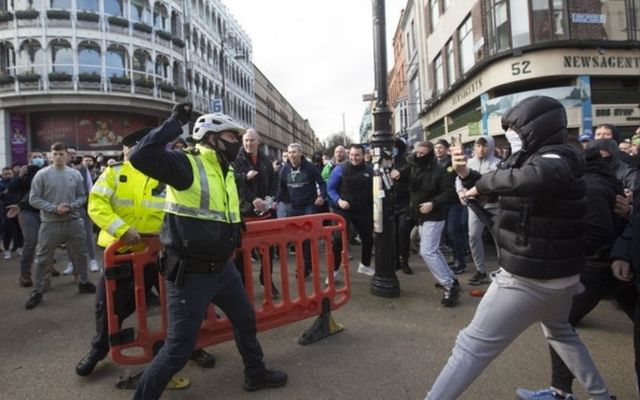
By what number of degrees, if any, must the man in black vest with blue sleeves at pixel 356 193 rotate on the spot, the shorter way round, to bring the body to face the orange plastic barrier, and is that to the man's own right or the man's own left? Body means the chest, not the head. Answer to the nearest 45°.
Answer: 0° — they already face it

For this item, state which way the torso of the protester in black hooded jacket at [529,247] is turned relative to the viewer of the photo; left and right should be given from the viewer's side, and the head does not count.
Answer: facing to the left of the viewer

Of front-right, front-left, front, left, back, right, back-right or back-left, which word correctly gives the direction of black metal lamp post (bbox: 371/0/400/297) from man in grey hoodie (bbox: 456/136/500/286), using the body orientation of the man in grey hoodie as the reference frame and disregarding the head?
front

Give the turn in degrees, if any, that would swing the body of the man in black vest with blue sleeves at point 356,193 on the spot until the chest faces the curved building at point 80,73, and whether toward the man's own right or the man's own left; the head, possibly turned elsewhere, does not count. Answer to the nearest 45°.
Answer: approximately 135° to the man's own right

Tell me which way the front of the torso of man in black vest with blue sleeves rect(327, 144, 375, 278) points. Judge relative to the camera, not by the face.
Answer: toward the camera

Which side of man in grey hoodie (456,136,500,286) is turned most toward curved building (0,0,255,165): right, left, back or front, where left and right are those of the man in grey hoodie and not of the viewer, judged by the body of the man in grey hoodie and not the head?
right

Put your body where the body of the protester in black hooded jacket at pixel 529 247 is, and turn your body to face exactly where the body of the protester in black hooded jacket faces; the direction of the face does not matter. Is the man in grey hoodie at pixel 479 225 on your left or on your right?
on your right

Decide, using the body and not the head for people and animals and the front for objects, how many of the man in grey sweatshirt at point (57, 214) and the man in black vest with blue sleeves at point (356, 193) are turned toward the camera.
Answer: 2

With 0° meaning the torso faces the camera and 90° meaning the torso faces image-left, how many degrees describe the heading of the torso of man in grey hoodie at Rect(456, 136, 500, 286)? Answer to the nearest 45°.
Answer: approximately 45°

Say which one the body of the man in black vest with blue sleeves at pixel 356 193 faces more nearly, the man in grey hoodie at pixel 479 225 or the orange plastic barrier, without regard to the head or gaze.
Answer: the orange plastic barrier

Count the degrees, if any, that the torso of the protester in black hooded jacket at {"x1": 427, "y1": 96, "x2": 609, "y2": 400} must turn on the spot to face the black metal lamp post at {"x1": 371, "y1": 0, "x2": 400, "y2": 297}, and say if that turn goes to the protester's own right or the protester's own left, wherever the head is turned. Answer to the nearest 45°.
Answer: approximately 45° to the protester's own right

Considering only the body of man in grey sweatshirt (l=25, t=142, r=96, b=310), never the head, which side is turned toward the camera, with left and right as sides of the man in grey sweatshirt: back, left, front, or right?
front

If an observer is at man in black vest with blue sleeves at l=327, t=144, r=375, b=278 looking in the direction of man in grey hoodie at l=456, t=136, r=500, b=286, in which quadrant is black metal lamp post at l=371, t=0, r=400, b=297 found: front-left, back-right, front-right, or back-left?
front-right

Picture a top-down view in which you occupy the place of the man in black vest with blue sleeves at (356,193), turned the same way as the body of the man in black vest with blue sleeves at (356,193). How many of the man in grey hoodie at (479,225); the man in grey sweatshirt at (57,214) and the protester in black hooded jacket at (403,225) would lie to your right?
1

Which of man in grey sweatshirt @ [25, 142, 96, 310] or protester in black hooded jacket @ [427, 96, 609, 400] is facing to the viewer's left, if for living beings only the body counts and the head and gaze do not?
the protester in black hooded jacket

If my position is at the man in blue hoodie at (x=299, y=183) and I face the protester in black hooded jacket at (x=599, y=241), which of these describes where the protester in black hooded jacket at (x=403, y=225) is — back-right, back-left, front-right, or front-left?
front-left

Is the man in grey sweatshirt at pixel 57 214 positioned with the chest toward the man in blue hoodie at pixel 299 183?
no

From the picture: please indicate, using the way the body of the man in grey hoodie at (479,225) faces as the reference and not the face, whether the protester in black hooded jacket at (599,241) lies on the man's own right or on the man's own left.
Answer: on the man's own left

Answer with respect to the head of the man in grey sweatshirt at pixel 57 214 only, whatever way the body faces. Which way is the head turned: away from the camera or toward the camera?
toward the camera
